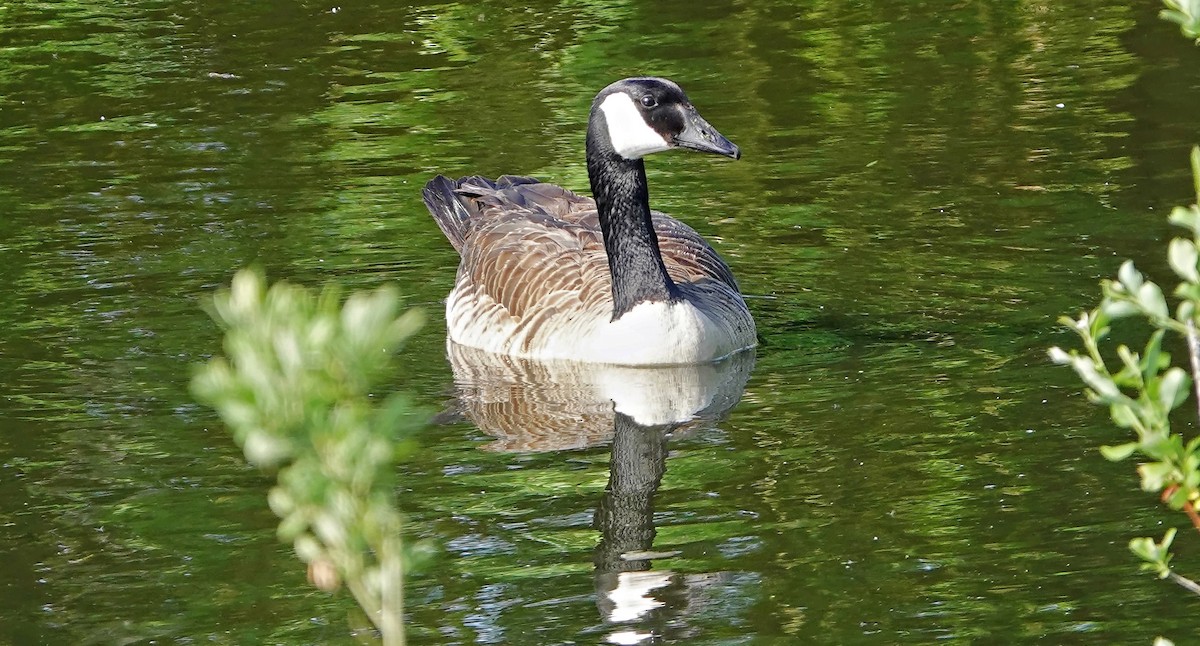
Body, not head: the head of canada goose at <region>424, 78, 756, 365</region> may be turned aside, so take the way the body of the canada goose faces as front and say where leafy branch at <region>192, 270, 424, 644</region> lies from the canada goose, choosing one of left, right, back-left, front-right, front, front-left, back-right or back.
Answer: front-right

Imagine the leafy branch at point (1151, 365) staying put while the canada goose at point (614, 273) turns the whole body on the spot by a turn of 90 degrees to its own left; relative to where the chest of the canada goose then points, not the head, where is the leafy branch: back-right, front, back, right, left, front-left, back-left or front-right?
back-right

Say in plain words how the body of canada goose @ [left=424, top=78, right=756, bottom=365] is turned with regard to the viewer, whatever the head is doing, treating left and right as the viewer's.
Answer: facing the viewer and to the right of the viewer
